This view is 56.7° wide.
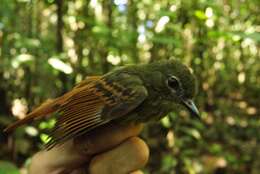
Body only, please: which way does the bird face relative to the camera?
to the viewer's right
